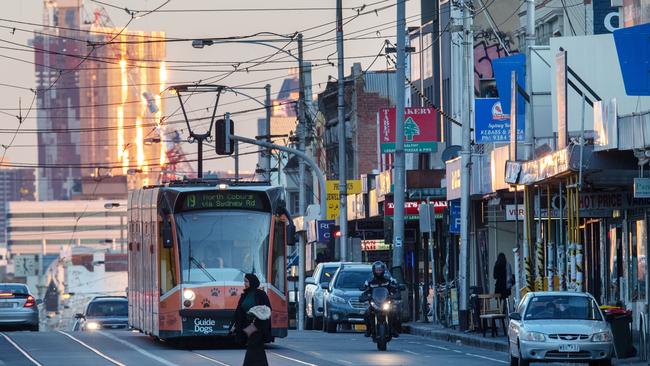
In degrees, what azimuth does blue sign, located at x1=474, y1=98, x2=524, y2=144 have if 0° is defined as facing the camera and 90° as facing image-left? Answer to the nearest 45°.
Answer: approximately 0°

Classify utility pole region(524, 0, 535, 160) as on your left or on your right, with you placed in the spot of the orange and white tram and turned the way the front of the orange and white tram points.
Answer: on your left

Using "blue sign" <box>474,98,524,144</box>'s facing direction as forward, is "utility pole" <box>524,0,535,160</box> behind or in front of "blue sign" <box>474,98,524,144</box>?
in front

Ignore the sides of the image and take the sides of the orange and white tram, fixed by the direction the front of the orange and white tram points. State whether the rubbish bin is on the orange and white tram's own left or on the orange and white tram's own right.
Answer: on the orange and white tram's own left
